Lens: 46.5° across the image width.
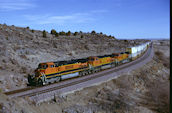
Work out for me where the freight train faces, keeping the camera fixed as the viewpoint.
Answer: facing the viewer and to the left of the viewer
